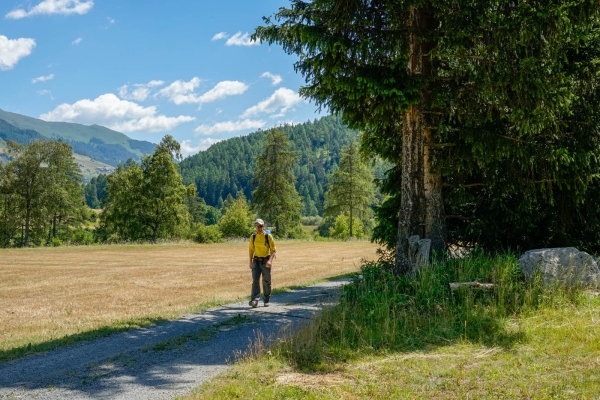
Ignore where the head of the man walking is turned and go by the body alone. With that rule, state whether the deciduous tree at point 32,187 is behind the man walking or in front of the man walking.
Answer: behind

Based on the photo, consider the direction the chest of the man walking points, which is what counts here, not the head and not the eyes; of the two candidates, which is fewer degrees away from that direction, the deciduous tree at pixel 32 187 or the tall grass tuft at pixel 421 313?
the tall grass tuft

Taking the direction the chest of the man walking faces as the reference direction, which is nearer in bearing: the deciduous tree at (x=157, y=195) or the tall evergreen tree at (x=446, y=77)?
the tall evergreen tree

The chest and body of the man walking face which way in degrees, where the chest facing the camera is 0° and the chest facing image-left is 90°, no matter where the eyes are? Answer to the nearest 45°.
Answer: approximately 0°

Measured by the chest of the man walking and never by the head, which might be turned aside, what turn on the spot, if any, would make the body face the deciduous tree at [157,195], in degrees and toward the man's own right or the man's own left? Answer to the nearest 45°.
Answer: approximately 180°
